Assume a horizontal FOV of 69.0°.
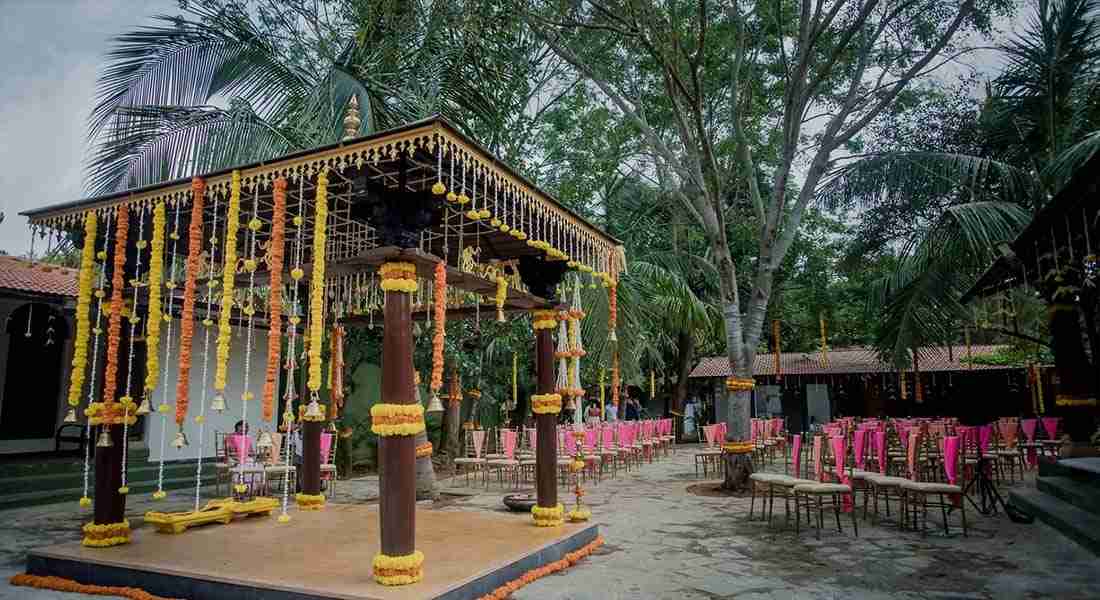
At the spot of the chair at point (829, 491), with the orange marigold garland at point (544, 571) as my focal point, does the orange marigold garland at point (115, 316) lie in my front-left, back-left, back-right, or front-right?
front-right

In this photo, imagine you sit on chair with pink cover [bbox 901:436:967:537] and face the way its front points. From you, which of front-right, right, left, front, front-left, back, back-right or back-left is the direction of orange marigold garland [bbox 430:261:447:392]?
front-left

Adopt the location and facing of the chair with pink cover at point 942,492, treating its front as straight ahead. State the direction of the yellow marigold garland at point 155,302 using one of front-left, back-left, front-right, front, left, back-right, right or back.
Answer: front-left

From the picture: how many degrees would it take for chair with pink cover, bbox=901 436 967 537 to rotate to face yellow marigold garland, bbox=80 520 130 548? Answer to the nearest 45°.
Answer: approximately 45° to its left

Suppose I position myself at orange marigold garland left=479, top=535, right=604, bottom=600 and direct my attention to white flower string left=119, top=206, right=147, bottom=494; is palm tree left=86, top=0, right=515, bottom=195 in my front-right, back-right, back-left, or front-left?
front-right

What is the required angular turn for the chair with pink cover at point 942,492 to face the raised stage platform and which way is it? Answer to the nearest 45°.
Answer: approximately 45° to its left

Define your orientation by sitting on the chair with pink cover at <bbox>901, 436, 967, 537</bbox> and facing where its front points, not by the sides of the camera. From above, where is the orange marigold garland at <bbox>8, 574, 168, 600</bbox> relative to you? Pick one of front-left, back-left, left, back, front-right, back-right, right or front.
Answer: front-left

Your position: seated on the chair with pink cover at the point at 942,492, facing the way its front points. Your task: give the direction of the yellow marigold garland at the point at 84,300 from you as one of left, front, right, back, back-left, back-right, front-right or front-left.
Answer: front-left

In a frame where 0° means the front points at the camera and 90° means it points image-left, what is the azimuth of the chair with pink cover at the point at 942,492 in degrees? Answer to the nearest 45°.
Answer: approximately 90°

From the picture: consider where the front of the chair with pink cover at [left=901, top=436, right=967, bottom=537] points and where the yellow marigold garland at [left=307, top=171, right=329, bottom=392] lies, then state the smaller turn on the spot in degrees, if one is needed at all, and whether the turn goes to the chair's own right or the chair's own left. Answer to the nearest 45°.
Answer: approximately 45° to the chair's own left

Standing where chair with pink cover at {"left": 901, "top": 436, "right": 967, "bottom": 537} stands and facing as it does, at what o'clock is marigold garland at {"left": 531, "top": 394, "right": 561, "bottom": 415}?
The marigold garland is roughly at 11 o'clock from the chair with pink cover.

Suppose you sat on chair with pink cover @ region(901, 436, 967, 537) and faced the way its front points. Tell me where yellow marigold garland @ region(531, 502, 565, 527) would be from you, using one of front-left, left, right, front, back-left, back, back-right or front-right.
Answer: front-left
